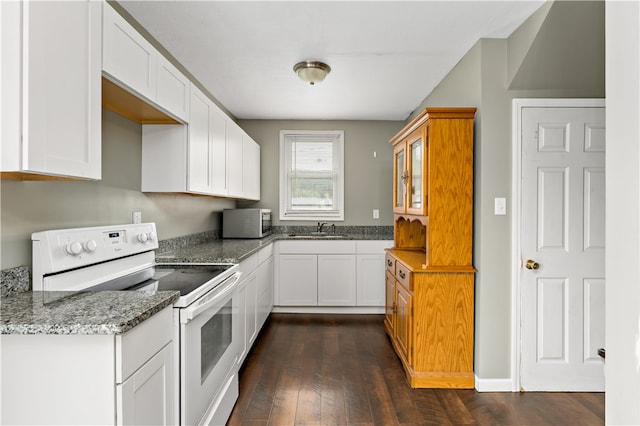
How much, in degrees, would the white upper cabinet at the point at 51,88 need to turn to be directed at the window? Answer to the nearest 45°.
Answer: approximately 90° to its left

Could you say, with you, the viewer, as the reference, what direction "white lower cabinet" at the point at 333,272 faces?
facing the viewer

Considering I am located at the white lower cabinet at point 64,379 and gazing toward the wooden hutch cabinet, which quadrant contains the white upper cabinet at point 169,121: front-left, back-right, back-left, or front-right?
front-left

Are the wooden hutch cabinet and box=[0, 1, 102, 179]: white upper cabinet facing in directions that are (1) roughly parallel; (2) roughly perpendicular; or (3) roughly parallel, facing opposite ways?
roughly parallel, facing opposite ways

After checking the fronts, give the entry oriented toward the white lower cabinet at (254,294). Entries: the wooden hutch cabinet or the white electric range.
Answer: the wooden hutch cabinet

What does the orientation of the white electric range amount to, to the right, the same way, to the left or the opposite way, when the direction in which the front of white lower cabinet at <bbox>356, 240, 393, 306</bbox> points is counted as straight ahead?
to the left

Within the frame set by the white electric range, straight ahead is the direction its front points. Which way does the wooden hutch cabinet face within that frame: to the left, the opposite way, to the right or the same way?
the opposite way

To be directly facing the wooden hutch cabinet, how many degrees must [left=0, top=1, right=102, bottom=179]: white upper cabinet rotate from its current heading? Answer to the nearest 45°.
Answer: approximately 45° to its left

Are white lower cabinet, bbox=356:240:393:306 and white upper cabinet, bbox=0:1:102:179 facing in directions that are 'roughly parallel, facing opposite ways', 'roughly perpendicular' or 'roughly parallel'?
roughly perpendicular

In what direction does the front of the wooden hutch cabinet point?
to the viewer's left

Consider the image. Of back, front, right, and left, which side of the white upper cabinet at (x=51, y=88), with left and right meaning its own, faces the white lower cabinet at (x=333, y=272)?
left

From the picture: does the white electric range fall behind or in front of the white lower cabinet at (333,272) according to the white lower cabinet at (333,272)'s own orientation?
in front

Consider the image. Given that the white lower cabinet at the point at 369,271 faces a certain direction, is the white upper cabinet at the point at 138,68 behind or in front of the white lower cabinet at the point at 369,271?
in front

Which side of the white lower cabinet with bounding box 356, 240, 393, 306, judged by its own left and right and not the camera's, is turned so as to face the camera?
front

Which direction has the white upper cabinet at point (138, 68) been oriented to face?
to the viewer's right

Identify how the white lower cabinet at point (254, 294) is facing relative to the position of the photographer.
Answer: facing to the right of the viewer

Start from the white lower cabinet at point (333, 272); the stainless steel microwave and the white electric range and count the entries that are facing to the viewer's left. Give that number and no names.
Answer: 0
